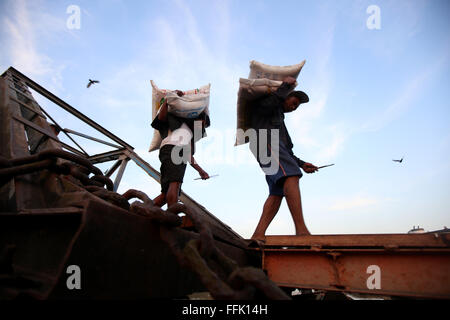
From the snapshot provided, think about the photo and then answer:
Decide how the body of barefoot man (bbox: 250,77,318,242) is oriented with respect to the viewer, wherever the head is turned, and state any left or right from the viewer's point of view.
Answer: facing to the right of the viewer

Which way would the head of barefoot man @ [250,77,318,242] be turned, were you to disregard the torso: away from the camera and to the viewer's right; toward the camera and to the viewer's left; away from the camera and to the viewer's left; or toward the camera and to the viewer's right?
toward the camera and to the viewer's right
